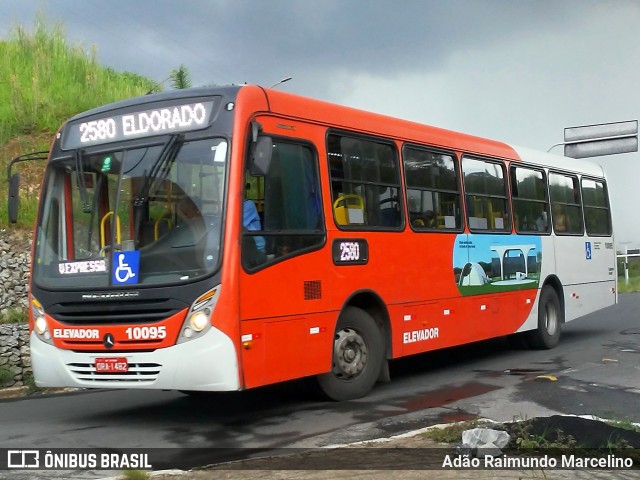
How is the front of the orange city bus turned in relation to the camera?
facing the viewer and to the left of the viewer
